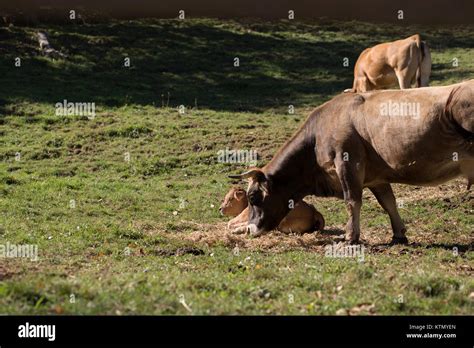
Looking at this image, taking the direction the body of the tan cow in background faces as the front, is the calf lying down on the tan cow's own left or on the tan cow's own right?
on the tan cow's own left

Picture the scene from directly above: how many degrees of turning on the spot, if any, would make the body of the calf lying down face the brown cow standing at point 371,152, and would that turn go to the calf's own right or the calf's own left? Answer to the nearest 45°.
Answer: approximately 135° to the calf's own left

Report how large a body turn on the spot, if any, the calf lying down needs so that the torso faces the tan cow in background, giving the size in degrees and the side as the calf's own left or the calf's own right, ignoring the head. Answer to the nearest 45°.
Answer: approximately 90° to the calf's own right

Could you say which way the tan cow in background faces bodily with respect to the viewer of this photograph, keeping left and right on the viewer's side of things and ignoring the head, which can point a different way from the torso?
facing away from the viewer and to the left of the viewer

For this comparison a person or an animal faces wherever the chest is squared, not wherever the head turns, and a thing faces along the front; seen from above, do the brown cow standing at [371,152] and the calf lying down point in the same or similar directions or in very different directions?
same or similar directions

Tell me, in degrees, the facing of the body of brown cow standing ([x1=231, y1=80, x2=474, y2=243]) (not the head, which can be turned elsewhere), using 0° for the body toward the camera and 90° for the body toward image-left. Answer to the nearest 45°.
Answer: approximately 90°

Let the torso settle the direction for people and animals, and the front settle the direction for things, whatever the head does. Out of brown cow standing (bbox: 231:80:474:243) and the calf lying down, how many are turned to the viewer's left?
2

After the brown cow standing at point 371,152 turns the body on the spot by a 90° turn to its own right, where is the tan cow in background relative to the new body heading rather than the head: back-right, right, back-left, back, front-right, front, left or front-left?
front

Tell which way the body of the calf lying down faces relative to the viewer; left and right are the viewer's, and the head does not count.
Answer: facing to the left of the viewer
